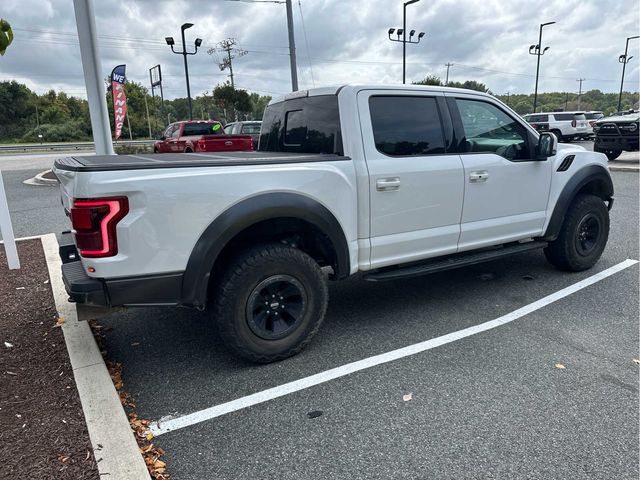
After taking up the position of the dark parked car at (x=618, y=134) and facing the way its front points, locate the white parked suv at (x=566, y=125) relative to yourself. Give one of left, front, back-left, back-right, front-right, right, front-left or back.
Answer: back-right

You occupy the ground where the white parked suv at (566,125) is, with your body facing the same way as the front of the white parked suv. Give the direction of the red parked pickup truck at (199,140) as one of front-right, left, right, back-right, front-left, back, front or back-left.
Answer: left

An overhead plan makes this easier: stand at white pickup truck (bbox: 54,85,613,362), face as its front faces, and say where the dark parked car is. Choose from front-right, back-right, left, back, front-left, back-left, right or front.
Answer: front

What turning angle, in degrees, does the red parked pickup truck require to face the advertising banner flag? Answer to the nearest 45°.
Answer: approximately 45° to its left

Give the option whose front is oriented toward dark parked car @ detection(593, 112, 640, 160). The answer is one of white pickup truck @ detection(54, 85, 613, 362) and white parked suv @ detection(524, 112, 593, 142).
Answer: the white pickup truck

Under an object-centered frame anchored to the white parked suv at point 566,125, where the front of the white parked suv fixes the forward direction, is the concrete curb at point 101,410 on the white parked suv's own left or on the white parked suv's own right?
on the white parked suv's own left

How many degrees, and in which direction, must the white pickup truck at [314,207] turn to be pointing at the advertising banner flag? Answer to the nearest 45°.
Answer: approximately 90° to its left

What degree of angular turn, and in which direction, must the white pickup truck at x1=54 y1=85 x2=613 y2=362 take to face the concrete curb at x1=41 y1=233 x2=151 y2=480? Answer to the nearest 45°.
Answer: approximately 180°

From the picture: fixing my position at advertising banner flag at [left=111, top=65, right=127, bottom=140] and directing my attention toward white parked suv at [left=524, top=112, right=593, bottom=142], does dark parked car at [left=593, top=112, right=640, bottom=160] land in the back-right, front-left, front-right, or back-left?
front-right

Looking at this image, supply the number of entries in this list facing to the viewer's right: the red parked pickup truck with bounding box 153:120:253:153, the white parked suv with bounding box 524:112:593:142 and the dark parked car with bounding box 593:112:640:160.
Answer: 0

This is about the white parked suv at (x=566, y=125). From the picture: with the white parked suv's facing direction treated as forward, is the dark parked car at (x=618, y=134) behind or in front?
behind

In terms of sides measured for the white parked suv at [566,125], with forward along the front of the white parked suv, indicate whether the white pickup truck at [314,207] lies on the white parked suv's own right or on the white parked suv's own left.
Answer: on the white parked suv's own left

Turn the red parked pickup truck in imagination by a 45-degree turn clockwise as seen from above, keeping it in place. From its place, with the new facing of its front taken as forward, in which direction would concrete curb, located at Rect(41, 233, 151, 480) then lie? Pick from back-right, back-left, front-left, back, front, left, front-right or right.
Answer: back

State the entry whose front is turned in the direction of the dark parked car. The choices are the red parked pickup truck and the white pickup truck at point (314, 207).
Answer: the white pickup truck

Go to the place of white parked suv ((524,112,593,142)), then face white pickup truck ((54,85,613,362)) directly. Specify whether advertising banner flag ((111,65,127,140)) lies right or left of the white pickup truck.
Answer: right
